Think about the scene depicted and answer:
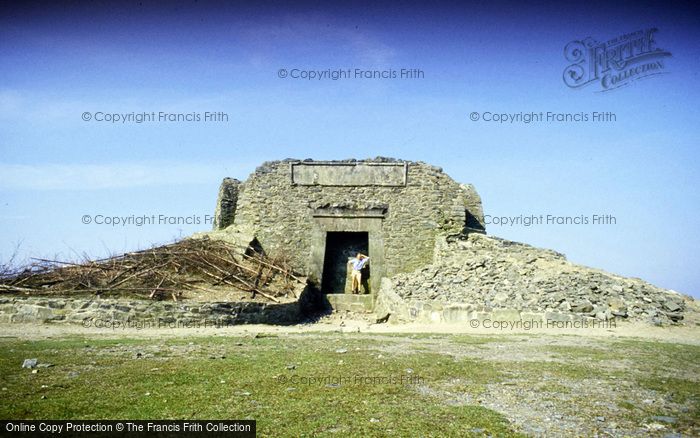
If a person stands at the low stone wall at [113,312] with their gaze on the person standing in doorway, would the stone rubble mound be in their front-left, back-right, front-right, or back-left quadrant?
front-right

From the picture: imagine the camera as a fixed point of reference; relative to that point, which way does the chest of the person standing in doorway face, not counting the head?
toward the camera

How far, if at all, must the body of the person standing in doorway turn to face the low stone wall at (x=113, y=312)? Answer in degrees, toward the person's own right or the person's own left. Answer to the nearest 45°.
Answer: approximately 45° to the person's own right

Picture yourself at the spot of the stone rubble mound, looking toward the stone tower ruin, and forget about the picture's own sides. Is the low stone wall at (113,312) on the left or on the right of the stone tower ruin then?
left

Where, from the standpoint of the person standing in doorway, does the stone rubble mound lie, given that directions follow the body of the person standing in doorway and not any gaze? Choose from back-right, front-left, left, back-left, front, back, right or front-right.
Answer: front-left

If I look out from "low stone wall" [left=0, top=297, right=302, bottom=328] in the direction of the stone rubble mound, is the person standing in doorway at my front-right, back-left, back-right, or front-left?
front-left
